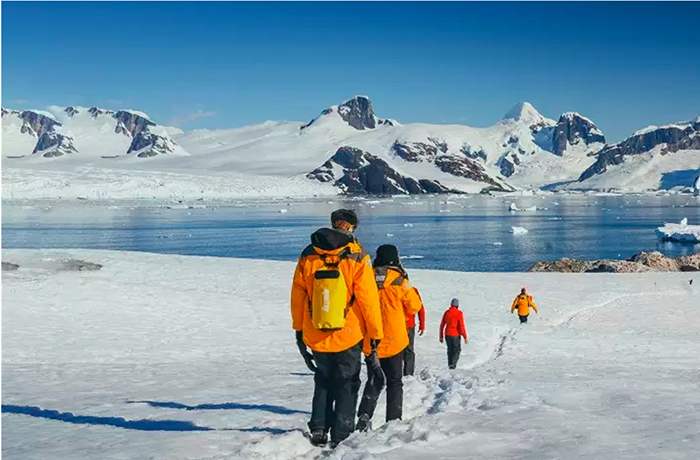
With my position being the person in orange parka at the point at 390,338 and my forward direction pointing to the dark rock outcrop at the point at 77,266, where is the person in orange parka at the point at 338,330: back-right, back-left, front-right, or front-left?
back-left

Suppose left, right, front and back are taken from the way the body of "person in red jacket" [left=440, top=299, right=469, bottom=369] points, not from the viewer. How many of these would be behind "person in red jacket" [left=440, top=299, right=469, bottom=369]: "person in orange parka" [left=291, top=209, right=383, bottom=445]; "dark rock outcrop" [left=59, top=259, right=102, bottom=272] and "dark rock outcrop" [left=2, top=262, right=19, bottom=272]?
1

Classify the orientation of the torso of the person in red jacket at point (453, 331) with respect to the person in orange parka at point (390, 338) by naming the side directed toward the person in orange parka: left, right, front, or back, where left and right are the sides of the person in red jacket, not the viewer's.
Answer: back

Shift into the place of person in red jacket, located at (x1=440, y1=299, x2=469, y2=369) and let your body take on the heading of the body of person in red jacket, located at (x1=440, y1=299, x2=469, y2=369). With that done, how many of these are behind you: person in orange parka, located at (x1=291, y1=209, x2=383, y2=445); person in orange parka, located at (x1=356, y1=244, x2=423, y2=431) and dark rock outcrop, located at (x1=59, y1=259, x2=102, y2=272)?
2

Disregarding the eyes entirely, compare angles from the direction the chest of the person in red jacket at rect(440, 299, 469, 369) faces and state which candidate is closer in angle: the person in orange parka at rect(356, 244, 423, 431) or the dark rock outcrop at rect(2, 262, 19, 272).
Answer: the dark rock outcrop

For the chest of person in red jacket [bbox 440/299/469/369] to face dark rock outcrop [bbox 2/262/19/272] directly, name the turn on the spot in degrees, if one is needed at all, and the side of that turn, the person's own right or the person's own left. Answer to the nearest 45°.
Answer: approximately 45° to the person's own left

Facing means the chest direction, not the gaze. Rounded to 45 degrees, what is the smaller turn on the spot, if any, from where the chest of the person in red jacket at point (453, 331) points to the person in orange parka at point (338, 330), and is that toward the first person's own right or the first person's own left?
approximately 180°

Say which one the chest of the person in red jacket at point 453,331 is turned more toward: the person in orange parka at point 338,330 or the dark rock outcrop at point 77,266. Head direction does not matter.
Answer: the dark rock outcrop

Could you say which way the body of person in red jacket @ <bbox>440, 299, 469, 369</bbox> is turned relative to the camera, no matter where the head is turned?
away from the camera

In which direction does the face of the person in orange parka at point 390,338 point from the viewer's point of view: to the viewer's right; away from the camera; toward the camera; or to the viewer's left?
away from the camera

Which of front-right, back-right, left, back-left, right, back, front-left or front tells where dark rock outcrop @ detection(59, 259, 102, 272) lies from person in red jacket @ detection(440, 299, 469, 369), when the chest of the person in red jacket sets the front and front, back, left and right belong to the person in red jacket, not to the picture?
front-left
